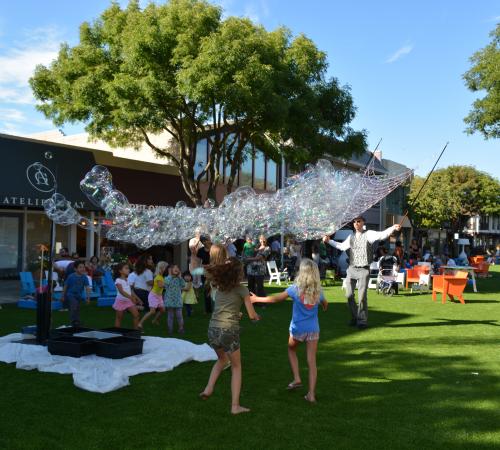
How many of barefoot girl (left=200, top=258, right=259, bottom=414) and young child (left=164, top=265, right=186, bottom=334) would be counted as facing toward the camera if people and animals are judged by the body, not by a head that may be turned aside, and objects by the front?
1

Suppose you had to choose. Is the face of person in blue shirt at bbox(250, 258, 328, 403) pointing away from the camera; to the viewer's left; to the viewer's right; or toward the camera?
away from the camera

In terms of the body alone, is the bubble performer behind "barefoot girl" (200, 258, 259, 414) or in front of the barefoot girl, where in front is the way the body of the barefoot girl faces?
in front

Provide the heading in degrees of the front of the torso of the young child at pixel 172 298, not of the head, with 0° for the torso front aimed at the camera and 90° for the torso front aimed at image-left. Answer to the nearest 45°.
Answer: approximately 0°

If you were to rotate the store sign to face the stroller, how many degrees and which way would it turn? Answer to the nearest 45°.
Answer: approximately 45° to its left

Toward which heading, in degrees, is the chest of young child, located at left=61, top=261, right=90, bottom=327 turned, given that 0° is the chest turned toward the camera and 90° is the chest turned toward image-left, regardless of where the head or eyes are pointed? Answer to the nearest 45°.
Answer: approximately 315°

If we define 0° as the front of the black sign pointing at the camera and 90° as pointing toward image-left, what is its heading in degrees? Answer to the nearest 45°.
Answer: approximately 315°

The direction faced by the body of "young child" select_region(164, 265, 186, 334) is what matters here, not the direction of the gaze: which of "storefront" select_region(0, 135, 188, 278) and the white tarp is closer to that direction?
the white tarp

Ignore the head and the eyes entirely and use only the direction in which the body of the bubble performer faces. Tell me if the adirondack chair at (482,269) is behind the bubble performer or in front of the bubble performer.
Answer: behind

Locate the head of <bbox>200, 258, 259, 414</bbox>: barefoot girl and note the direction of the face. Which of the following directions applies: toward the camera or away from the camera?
away from the camera

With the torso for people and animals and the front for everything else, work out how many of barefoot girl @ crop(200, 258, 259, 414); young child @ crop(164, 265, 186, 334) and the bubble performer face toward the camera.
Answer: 2
